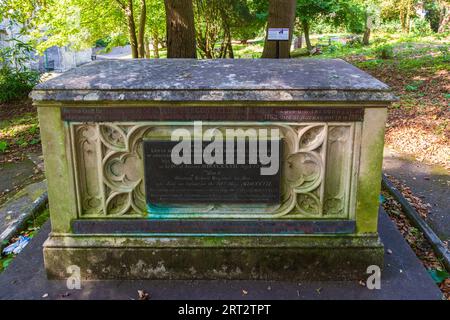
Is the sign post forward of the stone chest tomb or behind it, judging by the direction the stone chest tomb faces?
behind

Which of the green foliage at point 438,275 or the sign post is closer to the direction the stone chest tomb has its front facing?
the green foliage

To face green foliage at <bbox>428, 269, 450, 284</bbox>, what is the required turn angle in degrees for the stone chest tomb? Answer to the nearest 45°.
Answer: approximately 90° to its left

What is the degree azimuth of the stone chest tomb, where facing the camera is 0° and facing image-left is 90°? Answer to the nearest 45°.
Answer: approximately 0°

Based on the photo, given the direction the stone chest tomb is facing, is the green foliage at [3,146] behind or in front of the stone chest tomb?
behind

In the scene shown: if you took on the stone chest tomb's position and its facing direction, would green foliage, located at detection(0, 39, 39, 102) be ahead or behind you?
behind
